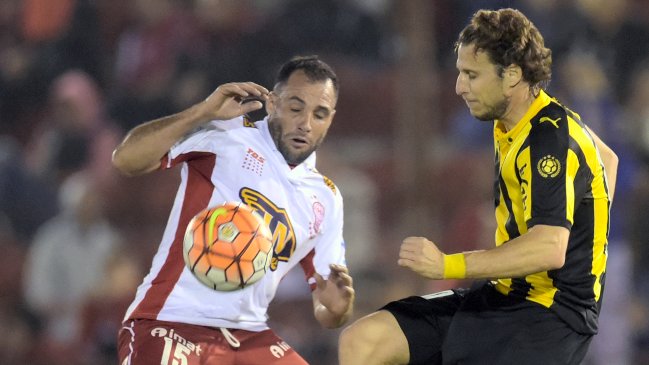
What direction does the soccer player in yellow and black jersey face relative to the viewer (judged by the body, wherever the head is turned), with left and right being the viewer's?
facing to the left of the viewer

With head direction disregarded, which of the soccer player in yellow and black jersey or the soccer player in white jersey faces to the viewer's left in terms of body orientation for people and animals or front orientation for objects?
the soccer player in yellow and black jersey

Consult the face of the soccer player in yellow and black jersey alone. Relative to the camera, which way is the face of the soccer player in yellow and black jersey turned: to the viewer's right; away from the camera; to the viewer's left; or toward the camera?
to the viewer's left

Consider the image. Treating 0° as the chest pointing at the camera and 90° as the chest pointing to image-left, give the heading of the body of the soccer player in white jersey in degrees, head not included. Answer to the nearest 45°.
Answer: approximately 315°

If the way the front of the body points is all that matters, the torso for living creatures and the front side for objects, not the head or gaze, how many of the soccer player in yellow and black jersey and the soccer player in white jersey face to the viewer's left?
1

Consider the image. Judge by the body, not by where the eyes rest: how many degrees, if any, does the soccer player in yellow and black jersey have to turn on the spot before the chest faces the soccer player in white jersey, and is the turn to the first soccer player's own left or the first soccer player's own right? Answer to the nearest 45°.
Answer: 0° — they already face them
